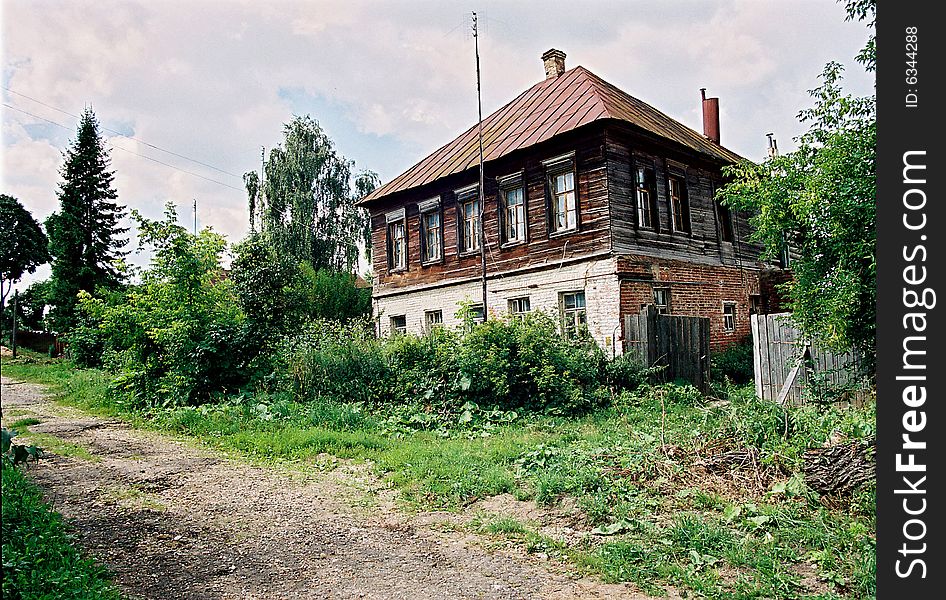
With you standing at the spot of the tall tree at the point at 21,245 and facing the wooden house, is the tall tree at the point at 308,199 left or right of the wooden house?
left

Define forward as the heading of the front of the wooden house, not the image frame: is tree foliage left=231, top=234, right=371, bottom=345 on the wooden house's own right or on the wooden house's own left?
on the wooden house's own right

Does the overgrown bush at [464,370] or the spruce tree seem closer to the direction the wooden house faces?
the overgrown bush

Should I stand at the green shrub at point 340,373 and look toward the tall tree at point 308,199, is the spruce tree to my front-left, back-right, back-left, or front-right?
front-left

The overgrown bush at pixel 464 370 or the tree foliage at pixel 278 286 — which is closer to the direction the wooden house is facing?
the overgrown bush

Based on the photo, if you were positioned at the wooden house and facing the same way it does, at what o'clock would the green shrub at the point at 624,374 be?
The green shrub is roughly at 10 o'clock from the wooden house.

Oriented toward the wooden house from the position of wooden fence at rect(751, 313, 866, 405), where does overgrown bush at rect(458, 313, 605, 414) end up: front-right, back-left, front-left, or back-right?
front-left

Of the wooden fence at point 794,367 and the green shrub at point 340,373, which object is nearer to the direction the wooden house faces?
the green shrub

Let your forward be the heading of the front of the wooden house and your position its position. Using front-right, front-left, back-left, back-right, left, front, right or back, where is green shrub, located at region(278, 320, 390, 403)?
front

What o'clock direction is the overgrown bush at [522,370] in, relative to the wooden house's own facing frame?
The overgrown bush is roughly at 11 o'clock from the wooden house.

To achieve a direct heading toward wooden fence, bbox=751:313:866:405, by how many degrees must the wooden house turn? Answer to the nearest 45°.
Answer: approximately 90° to its left

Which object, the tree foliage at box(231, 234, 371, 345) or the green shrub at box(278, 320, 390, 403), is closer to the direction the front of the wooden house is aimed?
the green shrub

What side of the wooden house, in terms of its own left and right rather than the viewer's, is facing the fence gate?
left

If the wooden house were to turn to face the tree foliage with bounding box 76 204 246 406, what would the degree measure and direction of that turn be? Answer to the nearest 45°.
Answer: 0° — it already faces it

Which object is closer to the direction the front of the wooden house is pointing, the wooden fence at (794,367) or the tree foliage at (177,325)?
the tree foliage

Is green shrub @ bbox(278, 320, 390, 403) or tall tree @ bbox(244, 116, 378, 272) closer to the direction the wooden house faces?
the green shrub

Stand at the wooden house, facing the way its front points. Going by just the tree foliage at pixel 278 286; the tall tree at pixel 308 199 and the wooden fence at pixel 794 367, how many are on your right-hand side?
2

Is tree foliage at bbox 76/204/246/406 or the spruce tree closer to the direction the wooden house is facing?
the tree foliage

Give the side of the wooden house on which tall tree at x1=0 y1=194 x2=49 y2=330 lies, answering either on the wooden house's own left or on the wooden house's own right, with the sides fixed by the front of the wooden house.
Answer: on the wooden house's own right

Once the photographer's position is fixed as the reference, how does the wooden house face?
facing the viewer and to the left of the viewer
